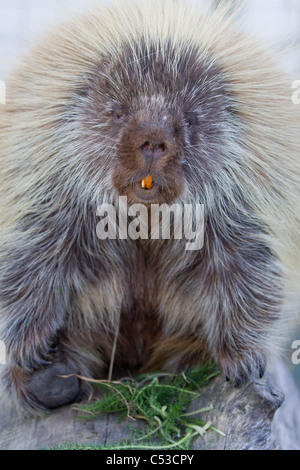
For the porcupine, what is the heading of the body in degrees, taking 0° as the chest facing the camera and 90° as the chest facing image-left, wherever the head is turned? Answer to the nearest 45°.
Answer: approximately 0°
